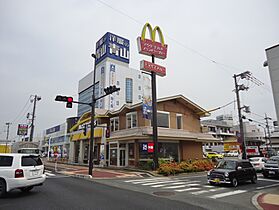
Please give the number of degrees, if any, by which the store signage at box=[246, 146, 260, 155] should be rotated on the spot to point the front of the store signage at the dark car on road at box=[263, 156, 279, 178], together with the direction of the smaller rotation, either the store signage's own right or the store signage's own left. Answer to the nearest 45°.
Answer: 0° — it already faces it

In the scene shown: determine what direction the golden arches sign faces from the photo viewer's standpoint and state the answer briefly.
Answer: facing the viewer and to the right of the viewer

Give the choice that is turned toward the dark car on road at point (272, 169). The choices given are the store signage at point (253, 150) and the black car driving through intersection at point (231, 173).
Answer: the store signage

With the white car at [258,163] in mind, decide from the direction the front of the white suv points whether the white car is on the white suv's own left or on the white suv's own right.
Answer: on the white suv's own right

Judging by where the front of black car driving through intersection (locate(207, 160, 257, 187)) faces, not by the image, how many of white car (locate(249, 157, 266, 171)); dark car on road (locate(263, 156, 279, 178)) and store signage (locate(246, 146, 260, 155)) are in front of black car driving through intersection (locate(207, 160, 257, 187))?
0

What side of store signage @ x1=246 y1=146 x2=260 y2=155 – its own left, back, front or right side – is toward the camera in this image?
front

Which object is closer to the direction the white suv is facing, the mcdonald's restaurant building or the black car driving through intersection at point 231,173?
the mcdonald's restaurant building

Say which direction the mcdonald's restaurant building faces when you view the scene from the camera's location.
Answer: facing the viewer and to the left of the viewer

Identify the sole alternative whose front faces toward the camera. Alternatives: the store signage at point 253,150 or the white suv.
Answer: the store signage

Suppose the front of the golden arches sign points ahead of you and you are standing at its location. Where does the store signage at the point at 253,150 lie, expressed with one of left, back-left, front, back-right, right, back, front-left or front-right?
left

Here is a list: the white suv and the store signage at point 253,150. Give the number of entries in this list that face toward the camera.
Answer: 1

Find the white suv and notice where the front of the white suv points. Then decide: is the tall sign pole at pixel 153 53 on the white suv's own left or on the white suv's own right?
on the white suv's own right

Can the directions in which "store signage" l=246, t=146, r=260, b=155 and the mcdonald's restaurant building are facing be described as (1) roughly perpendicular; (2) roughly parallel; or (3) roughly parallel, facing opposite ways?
roughly parallel

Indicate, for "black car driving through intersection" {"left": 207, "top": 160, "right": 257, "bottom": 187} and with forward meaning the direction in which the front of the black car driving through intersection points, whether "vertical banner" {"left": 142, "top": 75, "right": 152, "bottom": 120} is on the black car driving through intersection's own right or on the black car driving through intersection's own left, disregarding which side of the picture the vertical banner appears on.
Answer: on the black car driving through intersection's own right

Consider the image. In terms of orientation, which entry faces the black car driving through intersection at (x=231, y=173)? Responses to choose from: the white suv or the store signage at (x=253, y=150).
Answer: the store signage

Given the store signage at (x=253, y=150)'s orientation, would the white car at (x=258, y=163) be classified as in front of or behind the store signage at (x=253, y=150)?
in front
